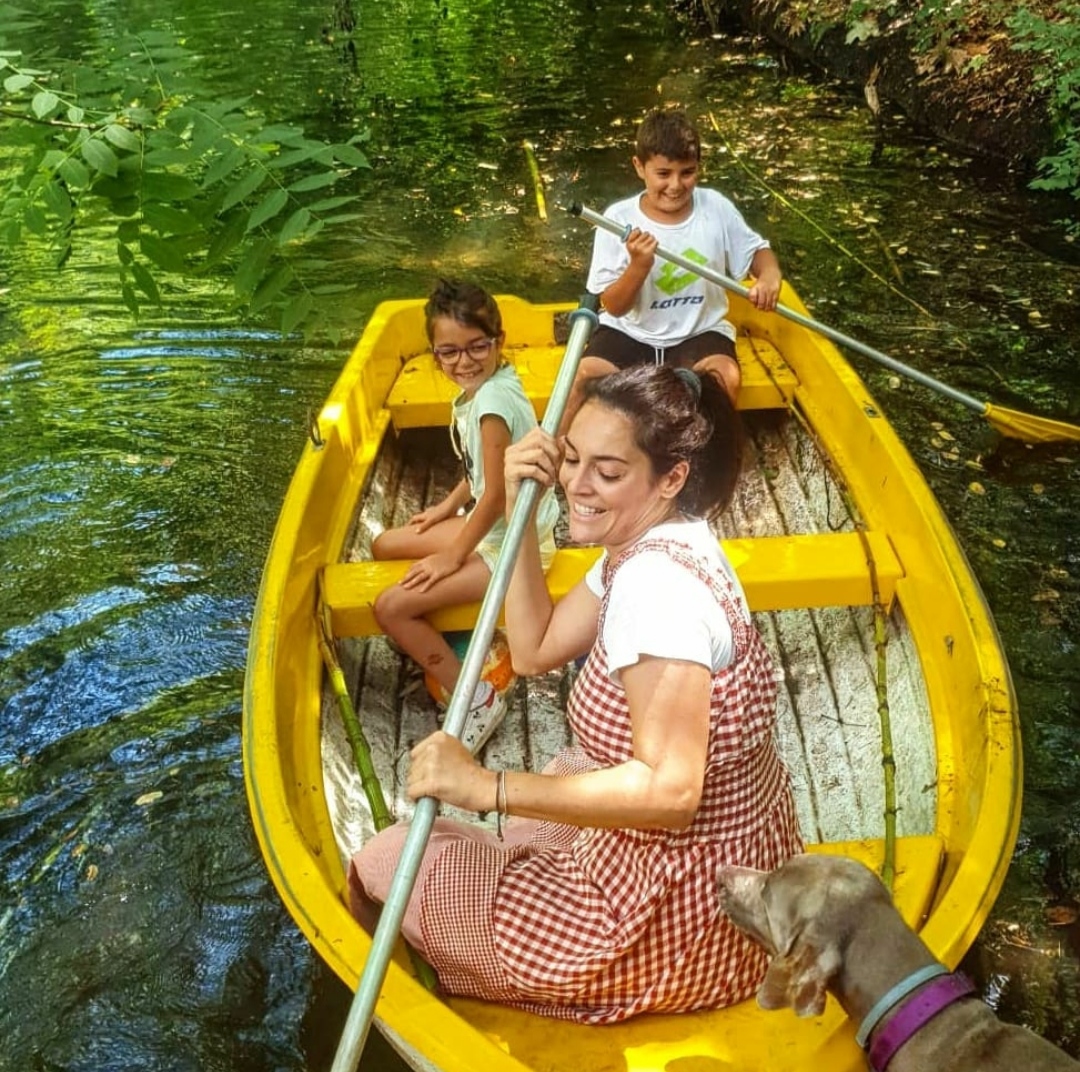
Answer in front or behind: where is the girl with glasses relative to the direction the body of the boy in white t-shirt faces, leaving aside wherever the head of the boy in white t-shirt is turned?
in front

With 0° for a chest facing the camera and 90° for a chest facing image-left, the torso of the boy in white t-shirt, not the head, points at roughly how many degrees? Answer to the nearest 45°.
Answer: approximately 0°
